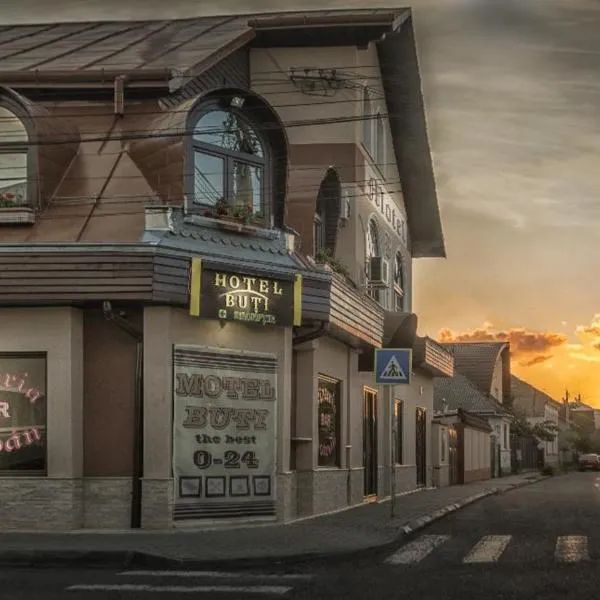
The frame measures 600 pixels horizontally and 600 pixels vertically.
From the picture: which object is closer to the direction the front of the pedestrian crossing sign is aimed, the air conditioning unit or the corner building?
the corner building

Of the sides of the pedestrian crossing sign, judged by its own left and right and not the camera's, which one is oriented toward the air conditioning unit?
back

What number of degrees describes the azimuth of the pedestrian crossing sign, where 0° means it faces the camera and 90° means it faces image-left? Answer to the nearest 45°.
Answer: approximately 0°
